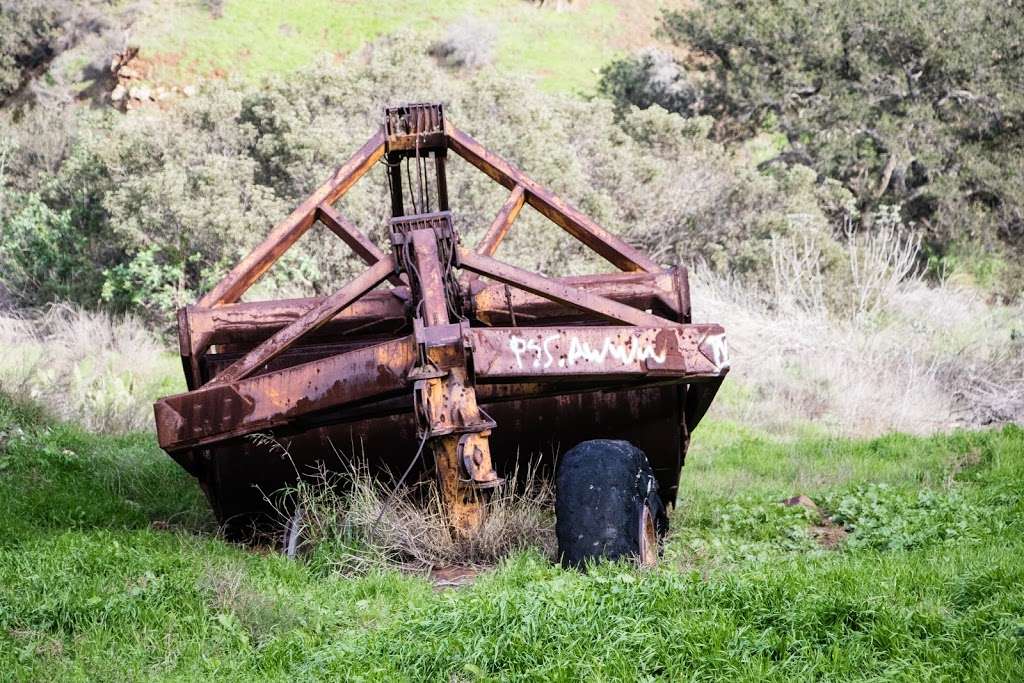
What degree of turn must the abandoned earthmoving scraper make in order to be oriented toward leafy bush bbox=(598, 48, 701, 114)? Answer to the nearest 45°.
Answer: approximately 180°

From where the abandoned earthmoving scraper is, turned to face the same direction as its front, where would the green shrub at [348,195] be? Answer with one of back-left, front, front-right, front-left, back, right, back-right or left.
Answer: back

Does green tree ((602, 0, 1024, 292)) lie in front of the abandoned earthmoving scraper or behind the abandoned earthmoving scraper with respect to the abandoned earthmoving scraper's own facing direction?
behind

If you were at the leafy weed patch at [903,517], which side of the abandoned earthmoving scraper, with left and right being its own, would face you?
left

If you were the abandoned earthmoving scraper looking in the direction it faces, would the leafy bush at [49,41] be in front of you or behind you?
behind

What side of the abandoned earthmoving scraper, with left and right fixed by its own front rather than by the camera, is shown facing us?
front
